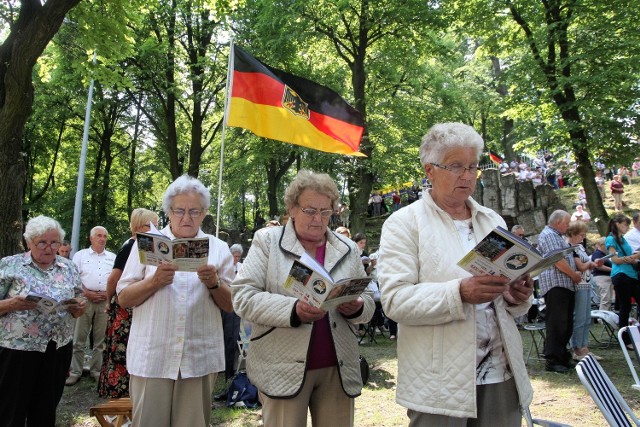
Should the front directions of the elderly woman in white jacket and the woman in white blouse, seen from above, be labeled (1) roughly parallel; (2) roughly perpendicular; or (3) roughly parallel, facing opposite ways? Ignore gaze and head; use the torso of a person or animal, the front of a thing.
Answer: roughly parallel

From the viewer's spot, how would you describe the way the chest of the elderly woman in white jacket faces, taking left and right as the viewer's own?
facing the viewer and to the right of the viewer

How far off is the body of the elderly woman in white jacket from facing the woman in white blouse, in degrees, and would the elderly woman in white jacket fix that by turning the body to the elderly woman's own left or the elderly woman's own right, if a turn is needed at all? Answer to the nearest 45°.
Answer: approximately 135° to the elderly woman's own right

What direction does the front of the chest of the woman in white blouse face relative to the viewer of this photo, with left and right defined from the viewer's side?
facing the viewer

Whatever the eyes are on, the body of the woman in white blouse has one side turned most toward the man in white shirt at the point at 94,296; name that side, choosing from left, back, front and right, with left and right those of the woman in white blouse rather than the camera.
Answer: back

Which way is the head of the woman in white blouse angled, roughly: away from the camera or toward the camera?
toward the camera

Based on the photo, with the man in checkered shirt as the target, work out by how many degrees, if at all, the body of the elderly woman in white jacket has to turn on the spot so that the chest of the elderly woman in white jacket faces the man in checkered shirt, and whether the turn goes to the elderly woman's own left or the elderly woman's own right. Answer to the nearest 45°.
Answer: approximately 135° to the elderly woman's own left

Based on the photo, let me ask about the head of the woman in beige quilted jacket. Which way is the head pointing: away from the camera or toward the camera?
toward the camera

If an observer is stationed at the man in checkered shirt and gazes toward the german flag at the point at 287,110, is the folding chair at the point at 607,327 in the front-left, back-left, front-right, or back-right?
back-right

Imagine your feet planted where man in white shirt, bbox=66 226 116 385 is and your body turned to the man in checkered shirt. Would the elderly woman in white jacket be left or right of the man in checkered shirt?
right

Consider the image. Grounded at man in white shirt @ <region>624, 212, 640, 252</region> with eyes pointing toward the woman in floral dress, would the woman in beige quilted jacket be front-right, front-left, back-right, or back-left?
front-left
